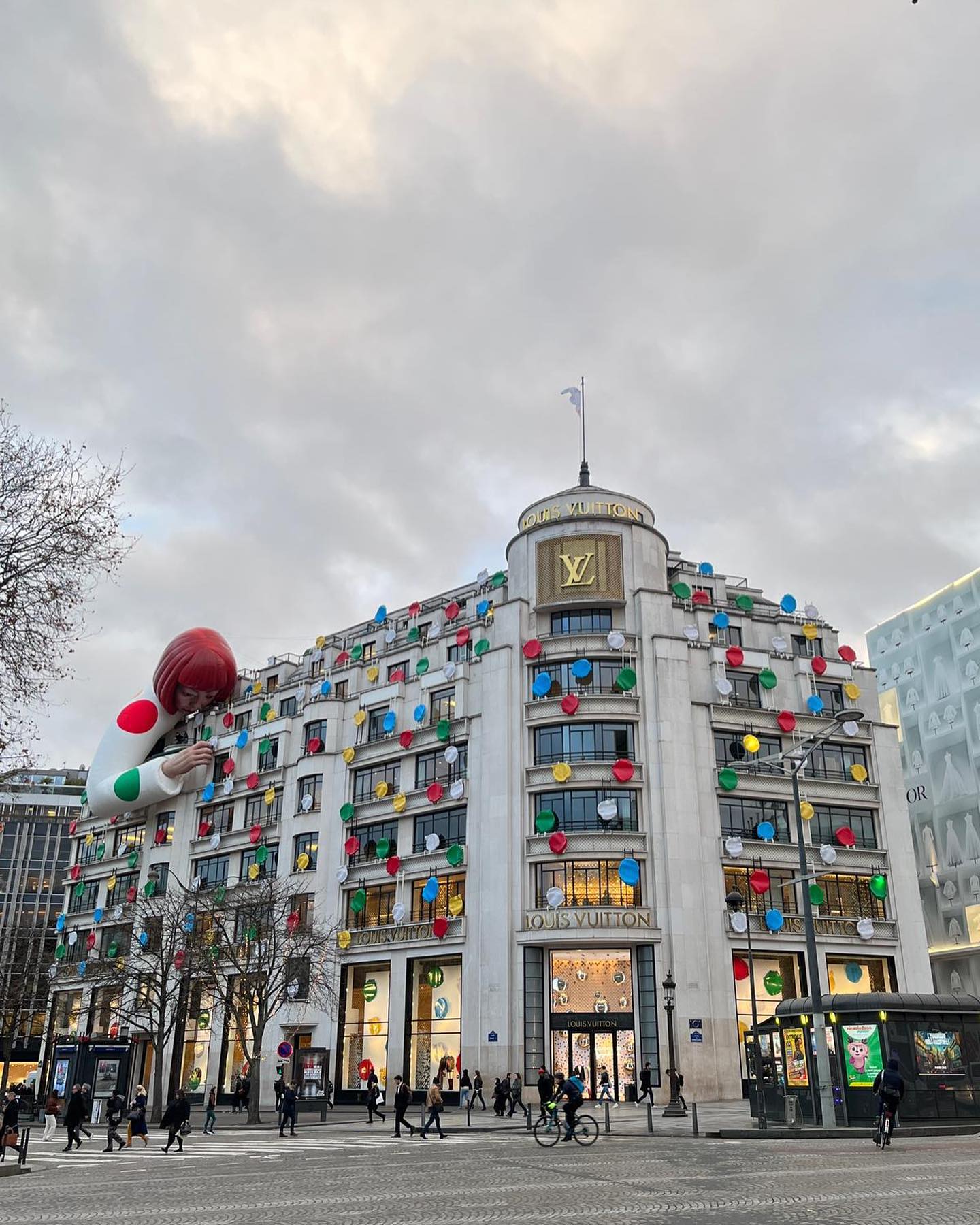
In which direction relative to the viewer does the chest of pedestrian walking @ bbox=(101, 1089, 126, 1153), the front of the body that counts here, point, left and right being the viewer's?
facing to the left of the viewer

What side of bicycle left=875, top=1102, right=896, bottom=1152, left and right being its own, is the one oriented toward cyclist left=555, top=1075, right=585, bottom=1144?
left

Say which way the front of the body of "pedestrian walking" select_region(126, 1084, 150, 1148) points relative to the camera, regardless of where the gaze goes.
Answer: to the viewer's left

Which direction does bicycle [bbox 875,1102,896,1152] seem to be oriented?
away from the camera

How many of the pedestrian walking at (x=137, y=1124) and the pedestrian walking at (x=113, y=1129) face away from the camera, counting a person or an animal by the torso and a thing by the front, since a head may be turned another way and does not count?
0

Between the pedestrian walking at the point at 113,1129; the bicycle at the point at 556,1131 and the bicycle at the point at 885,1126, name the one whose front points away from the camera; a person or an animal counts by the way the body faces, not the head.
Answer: the bicycle at the point at 885,1126

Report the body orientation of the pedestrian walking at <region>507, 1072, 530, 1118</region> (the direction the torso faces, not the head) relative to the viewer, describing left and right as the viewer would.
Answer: facing to the left of the viewer
